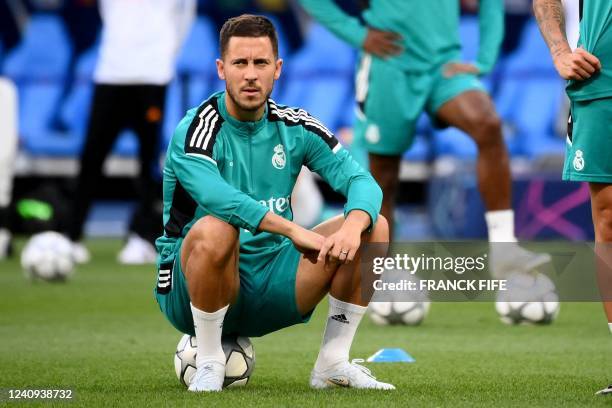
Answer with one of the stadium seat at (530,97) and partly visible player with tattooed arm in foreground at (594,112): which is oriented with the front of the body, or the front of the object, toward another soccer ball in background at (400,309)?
the stadium seat

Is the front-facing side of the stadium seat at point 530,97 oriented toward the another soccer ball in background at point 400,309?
yes

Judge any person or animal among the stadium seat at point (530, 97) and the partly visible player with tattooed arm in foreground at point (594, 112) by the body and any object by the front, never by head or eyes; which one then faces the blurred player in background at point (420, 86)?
the stadium seat

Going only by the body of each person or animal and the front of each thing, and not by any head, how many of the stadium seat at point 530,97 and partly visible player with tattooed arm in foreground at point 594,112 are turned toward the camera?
2

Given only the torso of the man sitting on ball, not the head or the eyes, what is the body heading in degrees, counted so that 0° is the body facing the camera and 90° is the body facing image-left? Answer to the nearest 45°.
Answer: approximately 315°
